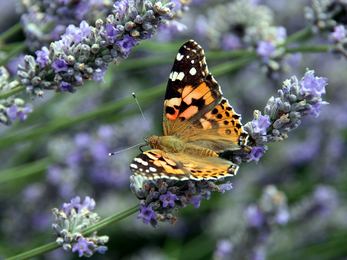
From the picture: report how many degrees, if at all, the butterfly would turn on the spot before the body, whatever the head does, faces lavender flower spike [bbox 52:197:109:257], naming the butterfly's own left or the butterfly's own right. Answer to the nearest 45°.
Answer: approximately 45° to the butterfly's own left

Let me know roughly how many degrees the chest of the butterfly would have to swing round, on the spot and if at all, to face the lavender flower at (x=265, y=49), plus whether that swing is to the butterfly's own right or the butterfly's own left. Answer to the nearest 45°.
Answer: approximately 135° to the butterfly's own right

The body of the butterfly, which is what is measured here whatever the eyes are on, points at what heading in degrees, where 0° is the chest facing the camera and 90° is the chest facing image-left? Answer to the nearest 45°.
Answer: approximately 90°

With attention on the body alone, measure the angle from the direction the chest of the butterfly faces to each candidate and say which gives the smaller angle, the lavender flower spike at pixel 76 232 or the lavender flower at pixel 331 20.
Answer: the lavender flower spike

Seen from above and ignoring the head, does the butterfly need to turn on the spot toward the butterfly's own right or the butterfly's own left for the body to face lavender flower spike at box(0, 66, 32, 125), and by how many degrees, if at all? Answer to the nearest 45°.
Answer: approximately 45° to the butterfly's own left
